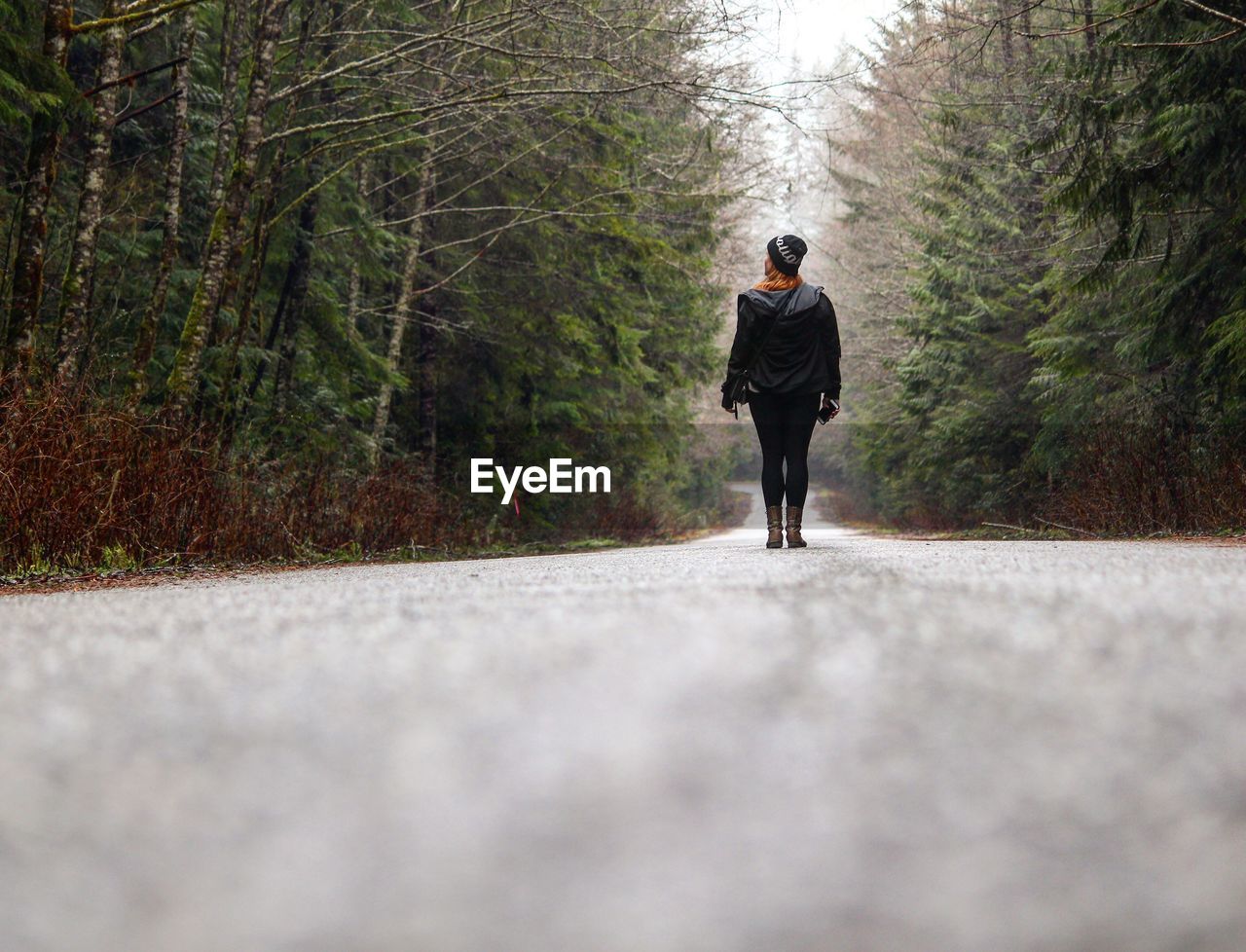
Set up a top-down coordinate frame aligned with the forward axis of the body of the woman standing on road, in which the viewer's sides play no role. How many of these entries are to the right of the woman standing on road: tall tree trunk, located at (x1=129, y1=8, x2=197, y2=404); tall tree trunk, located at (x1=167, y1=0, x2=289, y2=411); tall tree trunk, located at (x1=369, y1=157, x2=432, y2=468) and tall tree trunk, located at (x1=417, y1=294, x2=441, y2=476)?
0

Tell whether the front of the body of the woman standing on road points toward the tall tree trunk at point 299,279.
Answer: no

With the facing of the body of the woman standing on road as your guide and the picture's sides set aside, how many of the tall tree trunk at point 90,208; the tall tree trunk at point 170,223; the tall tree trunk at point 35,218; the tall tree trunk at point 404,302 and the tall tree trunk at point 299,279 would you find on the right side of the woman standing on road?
0

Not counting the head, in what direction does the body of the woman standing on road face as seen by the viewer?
away from the camera

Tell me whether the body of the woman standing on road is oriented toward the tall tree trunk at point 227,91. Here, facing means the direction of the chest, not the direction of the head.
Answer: no

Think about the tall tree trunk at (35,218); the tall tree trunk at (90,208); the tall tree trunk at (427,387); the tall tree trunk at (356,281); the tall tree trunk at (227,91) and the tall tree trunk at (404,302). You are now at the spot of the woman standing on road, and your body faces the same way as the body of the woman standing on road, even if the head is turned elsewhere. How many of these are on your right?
0

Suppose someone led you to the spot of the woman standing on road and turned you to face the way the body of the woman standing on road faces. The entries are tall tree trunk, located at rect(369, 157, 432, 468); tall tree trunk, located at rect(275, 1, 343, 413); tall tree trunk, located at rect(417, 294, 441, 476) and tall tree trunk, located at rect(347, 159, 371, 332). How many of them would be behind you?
0

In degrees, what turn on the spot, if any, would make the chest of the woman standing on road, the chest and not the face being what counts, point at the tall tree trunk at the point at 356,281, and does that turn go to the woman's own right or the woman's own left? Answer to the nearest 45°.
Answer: approximately 45° to the woman's own left

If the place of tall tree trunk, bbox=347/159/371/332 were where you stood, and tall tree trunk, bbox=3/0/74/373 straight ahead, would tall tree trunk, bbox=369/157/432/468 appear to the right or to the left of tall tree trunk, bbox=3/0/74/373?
left

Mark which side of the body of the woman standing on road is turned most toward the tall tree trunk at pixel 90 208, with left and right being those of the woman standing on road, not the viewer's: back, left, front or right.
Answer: left

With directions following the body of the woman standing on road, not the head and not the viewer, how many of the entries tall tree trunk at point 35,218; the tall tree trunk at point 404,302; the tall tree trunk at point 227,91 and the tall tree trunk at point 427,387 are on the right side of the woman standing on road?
0

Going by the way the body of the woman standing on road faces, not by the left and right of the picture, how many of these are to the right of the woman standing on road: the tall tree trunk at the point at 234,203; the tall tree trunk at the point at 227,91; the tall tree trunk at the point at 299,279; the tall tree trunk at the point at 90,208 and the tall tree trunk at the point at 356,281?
0

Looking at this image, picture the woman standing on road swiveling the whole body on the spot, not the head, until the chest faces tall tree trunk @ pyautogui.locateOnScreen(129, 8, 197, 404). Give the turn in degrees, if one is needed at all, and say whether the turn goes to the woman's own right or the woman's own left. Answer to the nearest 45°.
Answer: approximately 90° to the woman's own left
